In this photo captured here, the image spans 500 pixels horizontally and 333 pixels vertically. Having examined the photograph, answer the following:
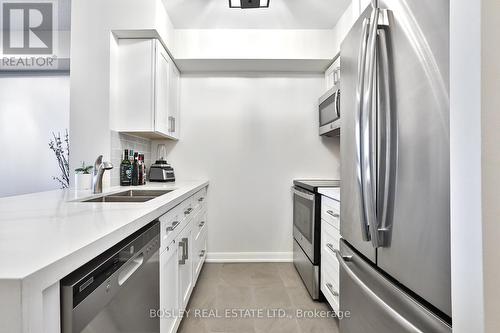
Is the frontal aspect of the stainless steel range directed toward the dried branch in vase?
yes

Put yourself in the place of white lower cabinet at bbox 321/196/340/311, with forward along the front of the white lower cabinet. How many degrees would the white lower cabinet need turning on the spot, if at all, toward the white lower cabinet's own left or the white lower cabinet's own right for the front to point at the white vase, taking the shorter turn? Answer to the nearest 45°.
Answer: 0° — it already faces it

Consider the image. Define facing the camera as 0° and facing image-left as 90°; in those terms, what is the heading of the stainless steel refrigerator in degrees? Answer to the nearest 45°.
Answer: approximately 45°

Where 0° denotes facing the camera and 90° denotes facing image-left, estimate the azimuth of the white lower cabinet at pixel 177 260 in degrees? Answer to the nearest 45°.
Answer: approximately 270°

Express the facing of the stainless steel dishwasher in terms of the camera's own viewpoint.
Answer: facing the viewer and to the right of the viewer

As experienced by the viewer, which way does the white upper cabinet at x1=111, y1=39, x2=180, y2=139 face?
facing to the right of the viewer

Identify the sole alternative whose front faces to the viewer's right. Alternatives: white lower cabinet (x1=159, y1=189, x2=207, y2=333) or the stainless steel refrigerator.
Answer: the white lower cabinet

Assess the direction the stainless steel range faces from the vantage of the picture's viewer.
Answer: facing to the left of the viewer

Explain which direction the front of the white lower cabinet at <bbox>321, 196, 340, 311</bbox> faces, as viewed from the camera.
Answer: facing to the left of the viewer

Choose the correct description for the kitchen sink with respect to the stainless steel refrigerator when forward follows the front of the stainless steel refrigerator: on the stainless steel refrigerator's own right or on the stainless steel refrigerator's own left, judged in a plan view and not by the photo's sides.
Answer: on the stainless steel refrigerator's own right

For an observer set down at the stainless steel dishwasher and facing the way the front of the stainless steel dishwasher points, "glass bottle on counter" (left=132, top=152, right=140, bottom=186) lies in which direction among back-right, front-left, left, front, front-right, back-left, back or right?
back-left

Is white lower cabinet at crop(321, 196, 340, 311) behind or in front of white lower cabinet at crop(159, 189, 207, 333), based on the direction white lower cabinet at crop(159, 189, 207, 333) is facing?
in front

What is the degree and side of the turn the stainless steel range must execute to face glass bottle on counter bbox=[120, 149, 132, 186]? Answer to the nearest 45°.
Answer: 0° — it already faces it
